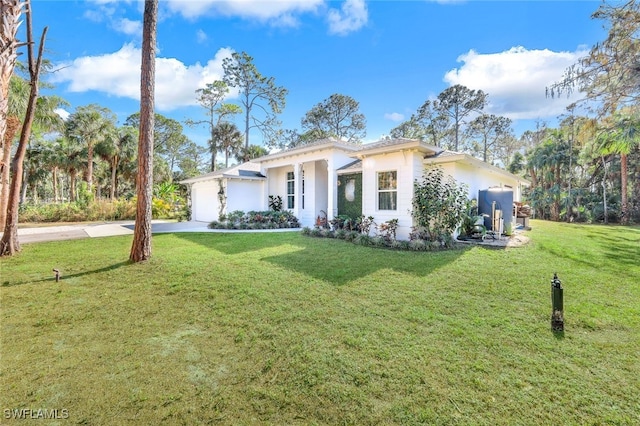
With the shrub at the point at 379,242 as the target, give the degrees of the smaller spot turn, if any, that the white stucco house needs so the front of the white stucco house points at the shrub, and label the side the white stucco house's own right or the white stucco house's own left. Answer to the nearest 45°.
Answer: approximately 45° to the white stucco house's own left

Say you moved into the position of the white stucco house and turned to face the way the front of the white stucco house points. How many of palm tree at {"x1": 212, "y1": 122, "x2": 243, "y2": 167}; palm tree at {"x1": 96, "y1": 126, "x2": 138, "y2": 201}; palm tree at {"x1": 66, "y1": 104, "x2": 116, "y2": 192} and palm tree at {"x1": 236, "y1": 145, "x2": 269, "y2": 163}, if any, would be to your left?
0

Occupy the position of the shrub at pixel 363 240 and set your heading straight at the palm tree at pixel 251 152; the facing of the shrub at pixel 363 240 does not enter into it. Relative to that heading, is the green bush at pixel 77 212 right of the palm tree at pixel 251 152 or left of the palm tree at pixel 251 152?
left

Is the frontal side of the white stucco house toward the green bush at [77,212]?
no

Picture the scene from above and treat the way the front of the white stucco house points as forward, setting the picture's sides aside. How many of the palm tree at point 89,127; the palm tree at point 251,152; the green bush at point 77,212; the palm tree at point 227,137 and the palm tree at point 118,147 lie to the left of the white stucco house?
0

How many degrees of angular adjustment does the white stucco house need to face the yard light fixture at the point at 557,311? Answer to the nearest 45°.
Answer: approximately 45° to its left

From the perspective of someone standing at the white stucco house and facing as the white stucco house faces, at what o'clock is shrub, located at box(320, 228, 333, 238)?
The shrub is roughly at 11 o'clock from the white stucco house.

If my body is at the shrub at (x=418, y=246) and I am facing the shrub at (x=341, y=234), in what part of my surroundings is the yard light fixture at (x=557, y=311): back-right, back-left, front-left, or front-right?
back-left

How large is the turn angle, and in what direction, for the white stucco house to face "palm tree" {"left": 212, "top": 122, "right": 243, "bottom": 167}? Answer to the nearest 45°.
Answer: approximately 90° to its right
